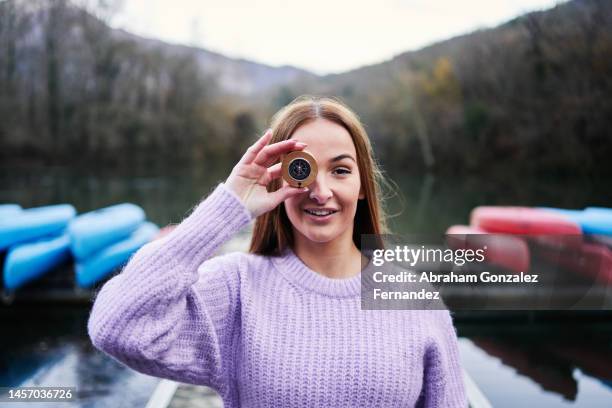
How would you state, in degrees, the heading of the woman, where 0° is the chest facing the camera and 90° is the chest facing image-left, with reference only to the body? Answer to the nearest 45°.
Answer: approximately 0°

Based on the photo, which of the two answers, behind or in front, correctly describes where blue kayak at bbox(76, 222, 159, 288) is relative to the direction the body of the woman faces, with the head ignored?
behind

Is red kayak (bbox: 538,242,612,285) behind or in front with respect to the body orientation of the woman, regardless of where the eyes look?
behind

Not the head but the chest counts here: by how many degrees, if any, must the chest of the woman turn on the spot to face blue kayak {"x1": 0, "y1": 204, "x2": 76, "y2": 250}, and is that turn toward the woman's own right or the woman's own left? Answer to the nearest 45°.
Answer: approximately 135° to the woman's own right

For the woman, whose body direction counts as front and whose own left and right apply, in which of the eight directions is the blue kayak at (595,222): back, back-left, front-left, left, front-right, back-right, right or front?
back-left

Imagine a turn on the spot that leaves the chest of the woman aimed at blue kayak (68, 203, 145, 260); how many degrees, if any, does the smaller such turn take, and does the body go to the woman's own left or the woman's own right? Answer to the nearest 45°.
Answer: approximately 135° to the woman's own right

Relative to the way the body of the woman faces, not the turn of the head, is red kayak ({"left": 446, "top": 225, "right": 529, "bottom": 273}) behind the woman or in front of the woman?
behind

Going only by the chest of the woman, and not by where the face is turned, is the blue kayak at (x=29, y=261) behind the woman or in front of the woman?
behind

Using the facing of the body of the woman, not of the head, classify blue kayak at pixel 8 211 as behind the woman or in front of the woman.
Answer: behind
